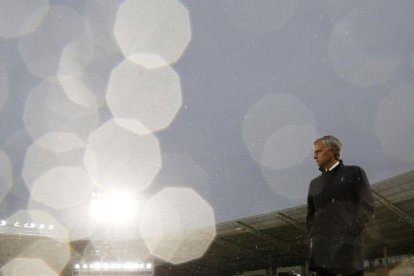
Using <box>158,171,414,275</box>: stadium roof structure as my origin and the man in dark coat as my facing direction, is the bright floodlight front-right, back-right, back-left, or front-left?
back-right

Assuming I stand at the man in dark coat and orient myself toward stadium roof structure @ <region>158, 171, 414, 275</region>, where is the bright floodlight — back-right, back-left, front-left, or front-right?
front-left

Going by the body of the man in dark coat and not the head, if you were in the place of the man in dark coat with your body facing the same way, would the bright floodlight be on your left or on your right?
on your right

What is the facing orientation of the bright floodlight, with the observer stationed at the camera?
facing the viewer

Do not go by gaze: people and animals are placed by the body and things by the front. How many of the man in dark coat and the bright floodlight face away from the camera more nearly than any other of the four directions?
0

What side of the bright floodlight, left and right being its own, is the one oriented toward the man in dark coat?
front

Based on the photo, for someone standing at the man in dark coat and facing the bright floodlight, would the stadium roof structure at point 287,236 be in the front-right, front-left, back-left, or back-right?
front-right

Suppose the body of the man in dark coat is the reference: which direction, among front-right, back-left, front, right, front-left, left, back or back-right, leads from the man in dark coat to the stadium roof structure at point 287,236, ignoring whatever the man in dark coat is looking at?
back-right

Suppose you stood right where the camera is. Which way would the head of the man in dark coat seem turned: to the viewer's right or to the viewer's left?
to the viewer's left

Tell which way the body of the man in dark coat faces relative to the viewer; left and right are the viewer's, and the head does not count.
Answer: facing the viewer and to the left of the viewer
